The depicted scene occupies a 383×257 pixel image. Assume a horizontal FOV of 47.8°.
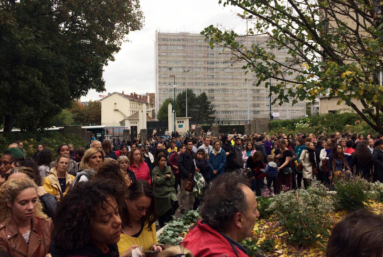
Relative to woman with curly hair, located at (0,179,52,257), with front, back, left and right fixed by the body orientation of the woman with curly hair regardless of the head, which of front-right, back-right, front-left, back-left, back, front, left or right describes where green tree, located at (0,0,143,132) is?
back-left

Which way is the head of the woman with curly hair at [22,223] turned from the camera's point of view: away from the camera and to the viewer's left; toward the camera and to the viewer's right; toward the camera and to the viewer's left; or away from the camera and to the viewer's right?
toward the camera and to the viewer's right

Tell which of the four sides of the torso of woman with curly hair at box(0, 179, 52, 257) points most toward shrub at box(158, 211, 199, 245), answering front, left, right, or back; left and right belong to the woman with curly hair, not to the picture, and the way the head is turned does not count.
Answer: left

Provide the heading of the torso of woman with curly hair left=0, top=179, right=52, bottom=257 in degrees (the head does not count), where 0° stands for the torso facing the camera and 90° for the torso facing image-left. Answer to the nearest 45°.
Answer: approximately 315°

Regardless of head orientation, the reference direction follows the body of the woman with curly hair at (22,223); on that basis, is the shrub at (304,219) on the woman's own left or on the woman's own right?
on the woman's own left

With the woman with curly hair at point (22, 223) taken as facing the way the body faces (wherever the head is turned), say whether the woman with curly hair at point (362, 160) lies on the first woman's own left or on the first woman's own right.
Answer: on the first woman's own left
